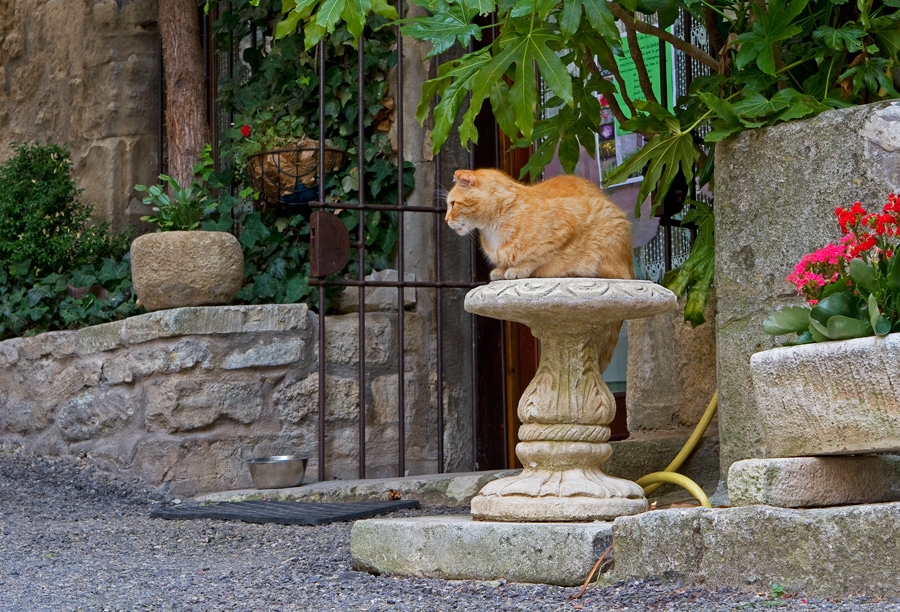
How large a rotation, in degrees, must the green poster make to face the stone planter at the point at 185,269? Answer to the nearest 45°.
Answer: approximately 90° to its right

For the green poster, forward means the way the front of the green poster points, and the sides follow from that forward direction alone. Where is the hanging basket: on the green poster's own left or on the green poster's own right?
on the green poster's own right

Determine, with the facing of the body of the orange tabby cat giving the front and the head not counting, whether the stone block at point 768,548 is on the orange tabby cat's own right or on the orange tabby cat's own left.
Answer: on the orange tabby cat's own left

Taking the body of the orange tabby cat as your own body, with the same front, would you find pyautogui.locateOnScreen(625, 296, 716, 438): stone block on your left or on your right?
on your right

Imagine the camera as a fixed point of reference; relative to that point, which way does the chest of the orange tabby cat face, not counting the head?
to the viewer's left

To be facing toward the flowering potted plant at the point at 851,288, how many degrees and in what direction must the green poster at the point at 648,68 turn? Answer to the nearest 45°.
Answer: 0° — it already faces it

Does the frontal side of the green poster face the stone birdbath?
yes

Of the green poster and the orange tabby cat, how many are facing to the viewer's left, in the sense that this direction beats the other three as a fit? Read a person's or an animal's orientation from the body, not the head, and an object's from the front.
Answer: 1

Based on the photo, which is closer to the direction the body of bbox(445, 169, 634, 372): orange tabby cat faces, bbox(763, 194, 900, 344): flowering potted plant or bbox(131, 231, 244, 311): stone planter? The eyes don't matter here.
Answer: the stone planter
